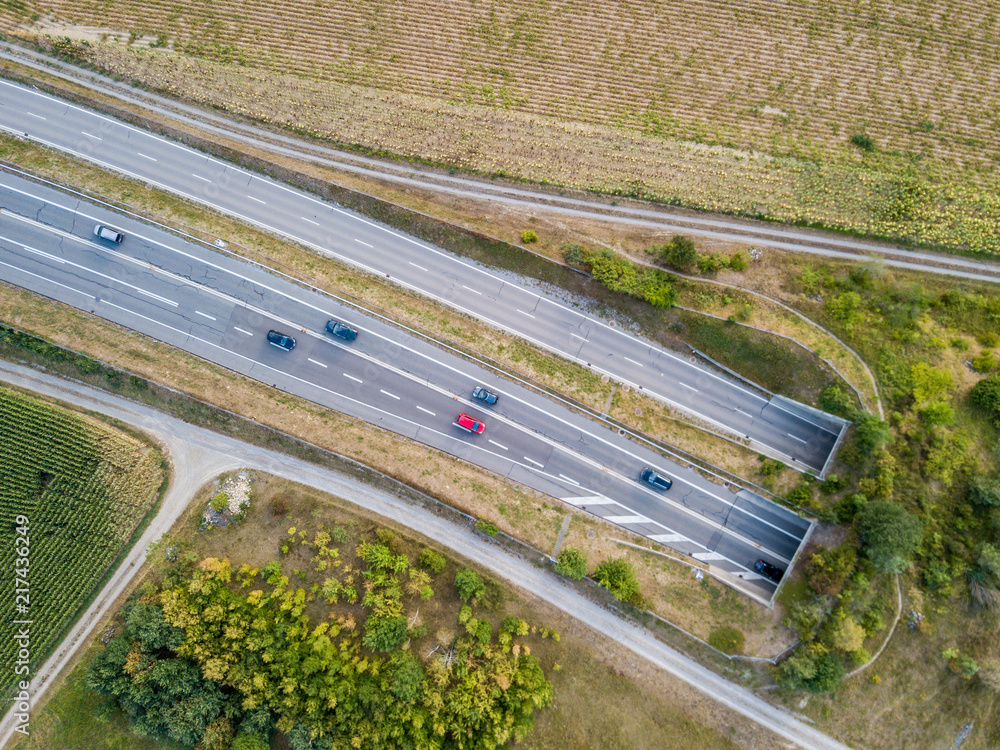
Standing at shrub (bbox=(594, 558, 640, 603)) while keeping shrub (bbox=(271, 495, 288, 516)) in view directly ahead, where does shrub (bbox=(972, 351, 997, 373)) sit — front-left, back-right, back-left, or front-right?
back-right

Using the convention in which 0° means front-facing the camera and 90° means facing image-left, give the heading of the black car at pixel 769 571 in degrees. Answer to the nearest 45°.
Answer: approximately 315°

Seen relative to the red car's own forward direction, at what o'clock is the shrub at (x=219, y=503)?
The shrub is roughly at 4 o'clock from the red car.
